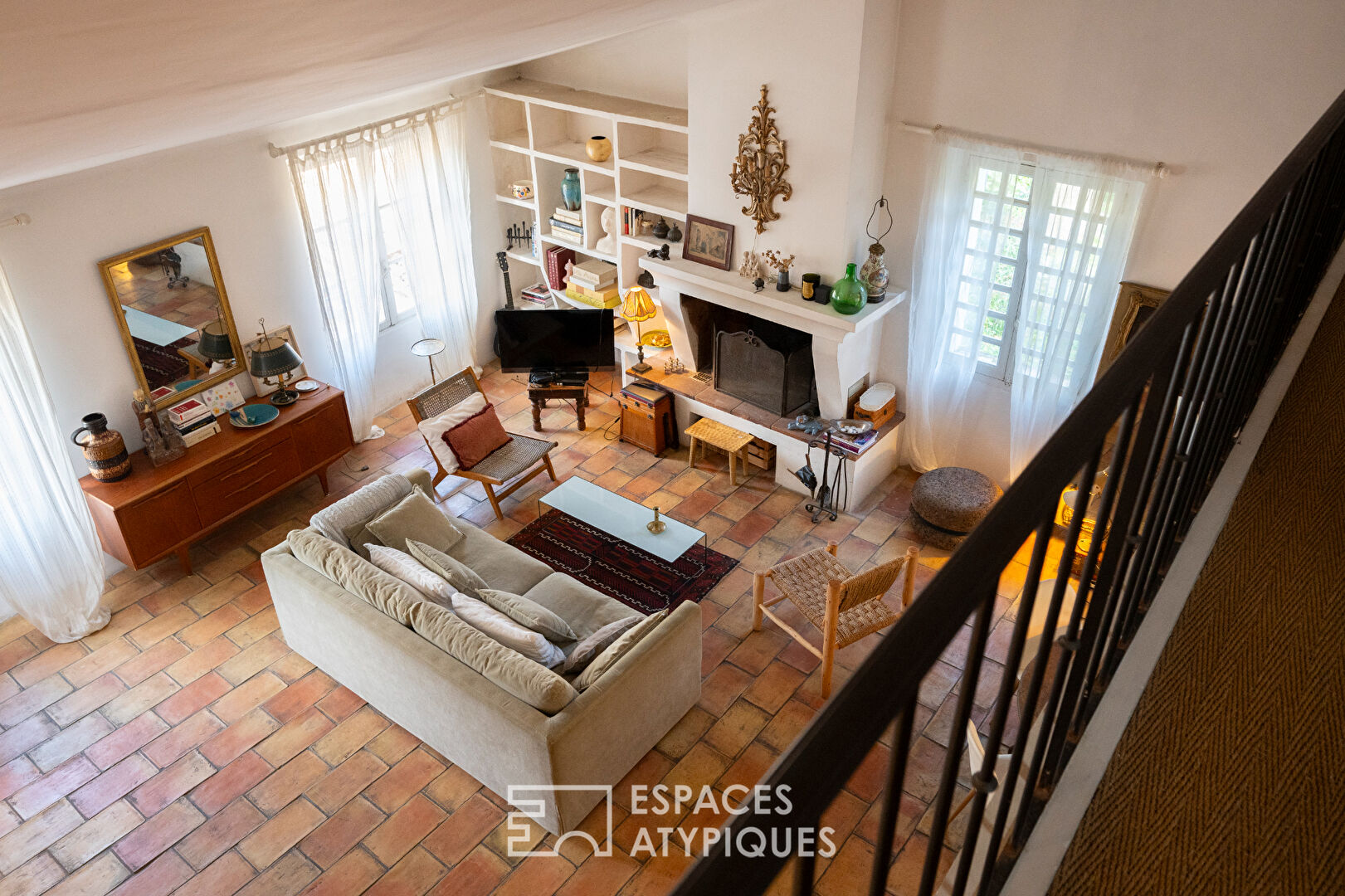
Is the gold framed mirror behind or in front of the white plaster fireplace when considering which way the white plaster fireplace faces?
in front

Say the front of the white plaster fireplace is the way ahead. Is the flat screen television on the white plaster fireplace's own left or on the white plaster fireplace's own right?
on the white plaster fireplace's own right

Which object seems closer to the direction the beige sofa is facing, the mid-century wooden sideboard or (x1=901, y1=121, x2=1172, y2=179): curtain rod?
the curtain rod

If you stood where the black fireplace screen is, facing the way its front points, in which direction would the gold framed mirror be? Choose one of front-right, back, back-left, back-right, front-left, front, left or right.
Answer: front-right

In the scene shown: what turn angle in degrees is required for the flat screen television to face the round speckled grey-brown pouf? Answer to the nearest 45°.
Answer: approximately 45° to its left

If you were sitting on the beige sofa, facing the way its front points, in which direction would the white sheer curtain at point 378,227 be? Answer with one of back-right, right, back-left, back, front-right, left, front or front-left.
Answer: front-left

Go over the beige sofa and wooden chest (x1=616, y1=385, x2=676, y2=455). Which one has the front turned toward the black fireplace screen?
the beige sofa

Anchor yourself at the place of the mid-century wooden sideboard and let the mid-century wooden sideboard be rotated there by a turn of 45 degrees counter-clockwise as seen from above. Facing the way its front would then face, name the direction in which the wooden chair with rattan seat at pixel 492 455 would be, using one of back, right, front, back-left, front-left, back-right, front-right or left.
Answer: front

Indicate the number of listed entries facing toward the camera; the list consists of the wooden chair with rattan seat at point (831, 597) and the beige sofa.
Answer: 0

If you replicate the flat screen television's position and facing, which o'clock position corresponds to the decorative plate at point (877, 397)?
The decorative plate is roughly at 10 o'clock from the flat screen television.

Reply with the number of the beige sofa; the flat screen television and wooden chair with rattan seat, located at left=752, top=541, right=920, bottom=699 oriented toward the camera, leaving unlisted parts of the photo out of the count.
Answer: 1

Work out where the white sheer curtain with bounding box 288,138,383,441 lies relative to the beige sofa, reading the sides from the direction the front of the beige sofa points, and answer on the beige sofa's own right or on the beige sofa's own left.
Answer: on the beige sofa's own left

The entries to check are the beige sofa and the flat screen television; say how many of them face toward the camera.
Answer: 1

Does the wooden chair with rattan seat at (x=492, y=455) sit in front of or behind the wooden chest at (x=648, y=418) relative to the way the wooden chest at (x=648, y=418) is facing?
in front

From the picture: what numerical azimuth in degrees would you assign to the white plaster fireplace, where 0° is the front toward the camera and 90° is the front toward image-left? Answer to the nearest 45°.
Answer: approximately 45°

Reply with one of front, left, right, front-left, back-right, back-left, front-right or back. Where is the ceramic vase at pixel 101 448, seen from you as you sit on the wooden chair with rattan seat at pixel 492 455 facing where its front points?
back-right

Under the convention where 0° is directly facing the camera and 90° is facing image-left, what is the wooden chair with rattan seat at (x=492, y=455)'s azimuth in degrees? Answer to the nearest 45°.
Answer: approximately 315°
